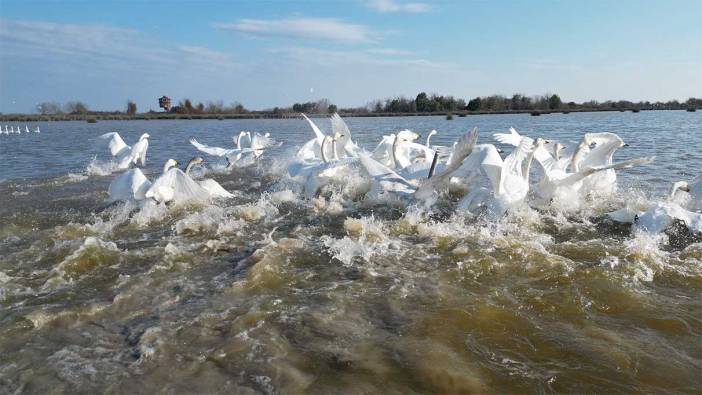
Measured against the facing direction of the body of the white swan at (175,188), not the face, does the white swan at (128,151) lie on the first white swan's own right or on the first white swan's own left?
on the first white swan's own left

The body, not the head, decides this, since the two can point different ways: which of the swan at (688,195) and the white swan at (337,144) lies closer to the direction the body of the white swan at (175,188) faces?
the white swan

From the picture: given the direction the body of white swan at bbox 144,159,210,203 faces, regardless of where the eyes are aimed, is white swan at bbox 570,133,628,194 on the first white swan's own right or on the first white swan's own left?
on the first white swan's own right

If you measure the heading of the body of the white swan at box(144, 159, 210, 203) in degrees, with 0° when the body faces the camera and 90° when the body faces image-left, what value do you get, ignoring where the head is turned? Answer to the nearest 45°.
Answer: approximately 225°

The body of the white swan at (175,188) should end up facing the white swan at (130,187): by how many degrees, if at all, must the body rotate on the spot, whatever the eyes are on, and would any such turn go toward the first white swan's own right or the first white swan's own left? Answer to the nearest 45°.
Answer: approximately 90° to the first white swan's own left

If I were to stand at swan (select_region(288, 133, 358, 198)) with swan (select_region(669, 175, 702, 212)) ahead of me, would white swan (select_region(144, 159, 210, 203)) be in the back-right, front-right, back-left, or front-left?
back-right

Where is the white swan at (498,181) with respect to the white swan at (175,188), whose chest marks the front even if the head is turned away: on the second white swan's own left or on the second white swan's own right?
on the second white swan's own right

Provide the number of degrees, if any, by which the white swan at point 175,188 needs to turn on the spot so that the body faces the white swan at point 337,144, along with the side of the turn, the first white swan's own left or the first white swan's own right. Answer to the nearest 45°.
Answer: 0° — it already faces it

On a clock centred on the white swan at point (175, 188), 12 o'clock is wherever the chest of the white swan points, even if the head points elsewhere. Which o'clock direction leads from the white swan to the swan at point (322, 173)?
The swan is roughly at 1 o'clock from the white swan.
